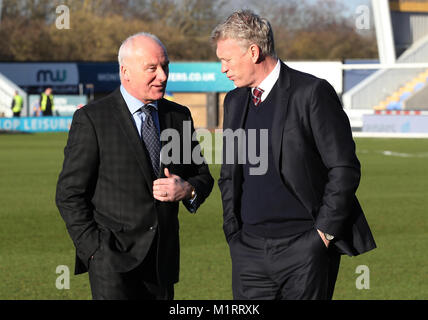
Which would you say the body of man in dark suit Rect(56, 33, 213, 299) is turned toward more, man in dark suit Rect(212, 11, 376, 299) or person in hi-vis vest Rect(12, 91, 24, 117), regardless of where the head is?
the man in dark suit

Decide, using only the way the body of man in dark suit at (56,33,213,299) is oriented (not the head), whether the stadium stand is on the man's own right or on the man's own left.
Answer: on the man's own left

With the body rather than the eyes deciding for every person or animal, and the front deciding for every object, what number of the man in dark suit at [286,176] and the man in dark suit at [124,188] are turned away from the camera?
0

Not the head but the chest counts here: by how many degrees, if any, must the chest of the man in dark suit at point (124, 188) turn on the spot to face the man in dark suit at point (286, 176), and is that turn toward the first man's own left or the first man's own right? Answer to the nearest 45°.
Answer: approximately 45° to the first man's own left

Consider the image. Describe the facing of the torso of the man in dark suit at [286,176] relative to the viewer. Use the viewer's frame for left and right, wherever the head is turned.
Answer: facing the viewer and to the left of the viewer

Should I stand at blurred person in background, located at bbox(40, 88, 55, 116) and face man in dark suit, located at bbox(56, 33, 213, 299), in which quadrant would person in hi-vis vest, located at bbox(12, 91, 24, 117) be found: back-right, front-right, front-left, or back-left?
back-right

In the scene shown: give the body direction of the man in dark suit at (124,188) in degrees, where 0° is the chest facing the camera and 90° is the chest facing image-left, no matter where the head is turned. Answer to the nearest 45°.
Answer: approximately 315°

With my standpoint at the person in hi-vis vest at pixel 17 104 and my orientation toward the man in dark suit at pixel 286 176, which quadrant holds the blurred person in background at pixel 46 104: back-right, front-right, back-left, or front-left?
front-left

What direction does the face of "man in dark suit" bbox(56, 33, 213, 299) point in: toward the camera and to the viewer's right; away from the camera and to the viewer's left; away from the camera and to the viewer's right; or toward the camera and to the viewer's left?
toward the camera and to the viewer's right

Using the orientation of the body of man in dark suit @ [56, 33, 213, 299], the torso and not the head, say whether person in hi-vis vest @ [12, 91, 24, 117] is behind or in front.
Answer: behind

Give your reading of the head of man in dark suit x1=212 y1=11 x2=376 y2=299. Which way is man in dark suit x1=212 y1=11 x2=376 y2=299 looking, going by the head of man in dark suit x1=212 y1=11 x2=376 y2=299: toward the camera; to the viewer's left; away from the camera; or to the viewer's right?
to the viewer's left

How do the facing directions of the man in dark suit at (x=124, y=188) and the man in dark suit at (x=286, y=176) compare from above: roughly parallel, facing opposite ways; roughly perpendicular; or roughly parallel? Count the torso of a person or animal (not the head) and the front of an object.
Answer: roughly perpendicular

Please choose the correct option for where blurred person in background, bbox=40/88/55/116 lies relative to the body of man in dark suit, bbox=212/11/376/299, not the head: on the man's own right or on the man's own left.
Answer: on the man's own right

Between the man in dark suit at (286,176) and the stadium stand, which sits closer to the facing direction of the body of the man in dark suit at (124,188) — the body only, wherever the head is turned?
the man in dark suit
